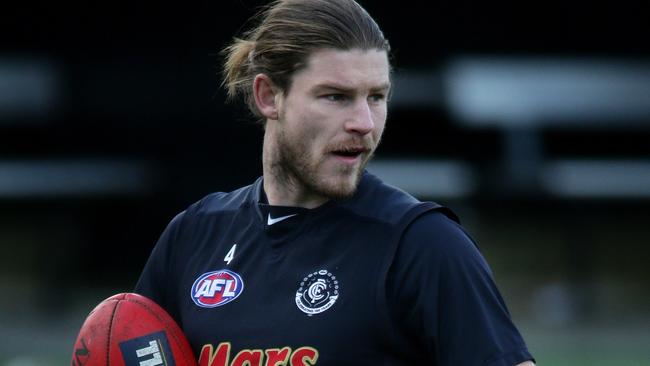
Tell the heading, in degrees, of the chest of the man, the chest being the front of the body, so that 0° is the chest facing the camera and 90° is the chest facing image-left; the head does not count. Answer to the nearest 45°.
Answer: approximately 45°

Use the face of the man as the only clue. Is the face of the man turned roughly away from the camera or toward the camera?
toward the camera
